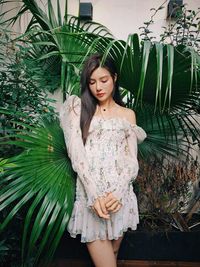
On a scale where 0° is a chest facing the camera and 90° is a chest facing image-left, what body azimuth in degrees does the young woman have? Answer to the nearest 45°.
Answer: approximately 0°
